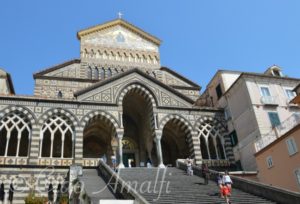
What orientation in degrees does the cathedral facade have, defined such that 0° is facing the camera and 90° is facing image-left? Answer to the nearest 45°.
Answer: approximately 0°

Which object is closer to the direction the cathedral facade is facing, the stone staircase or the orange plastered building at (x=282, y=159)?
the stone staircase

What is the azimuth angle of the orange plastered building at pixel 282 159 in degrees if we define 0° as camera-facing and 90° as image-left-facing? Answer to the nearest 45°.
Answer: approximately 45°

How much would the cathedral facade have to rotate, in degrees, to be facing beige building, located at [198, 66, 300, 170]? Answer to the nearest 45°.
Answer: approximately 90° to its left

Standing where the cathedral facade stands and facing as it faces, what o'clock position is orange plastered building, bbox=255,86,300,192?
The orange plastered building is roughly at 10 o'clock from the cathedral facade.
